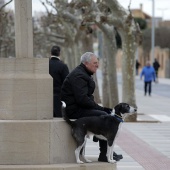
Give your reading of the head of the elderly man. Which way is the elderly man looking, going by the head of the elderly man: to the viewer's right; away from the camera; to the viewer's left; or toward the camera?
to the viewer's right

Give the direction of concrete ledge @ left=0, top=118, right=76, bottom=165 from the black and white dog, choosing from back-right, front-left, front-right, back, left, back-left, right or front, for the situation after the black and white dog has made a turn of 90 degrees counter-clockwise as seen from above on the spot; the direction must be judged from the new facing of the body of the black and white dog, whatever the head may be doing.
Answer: left

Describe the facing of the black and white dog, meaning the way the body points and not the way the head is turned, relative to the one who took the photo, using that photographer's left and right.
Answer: facing to the right of the viewer

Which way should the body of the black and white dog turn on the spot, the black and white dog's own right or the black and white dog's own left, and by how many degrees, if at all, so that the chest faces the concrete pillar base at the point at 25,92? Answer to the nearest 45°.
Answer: approximately 180°

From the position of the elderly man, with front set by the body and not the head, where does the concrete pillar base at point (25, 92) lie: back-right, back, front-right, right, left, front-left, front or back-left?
back

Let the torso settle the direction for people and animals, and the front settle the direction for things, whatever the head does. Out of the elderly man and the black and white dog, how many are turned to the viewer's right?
2

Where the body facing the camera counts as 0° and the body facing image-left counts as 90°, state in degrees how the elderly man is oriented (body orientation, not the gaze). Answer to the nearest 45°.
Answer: approximately 270°
